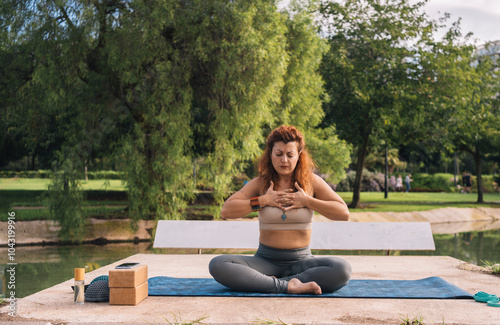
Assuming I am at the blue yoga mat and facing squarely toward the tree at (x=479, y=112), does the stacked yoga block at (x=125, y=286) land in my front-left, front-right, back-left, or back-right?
back-left

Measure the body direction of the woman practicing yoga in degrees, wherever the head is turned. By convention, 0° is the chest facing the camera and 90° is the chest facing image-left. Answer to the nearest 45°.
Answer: approximately 0°

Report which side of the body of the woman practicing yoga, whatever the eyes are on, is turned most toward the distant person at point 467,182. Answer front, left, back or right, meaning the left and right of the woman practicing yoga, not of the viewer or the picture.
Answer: back

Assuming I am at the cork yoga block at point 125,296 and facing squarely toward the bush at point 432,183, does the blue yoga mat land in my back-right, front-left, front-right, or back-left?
front-right

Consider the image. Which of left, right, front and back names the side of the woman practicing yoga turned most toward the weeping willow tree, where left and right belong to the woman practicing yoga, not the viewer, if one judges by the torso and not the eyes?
back

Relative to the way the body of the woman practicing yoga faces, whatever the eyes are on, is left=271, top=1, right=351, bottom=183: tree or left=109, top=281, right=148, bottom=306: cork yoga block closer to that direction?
the cork yoga block

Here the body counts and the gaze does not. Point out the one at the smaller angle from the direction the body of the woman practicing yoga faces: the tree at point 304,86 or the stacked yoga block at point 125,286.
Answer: the stacked yoga block

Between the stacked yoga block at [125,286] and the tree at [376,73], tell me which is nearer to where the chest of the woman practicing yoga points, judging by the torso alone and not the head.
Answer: the stacked yoga block

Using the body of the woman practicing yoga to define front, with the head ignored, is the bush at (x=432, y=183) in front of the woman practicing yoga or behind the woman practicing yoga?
behind

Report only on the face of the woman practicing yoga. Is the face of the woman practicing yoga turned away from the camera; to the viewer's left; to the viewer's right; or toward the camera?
toward the camera

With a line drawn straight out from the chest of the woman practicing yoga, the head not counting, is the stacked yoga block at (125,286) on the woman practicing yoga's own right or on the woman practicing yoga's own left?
on the woman practicing yoga's own right

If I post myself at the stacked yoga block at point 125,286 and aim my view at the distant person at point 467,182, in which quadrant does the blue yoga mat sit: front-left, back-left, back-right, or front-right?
front-right
